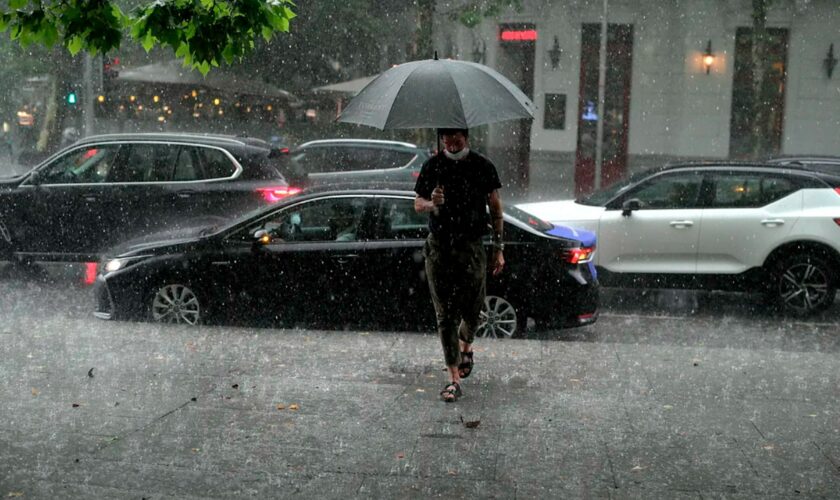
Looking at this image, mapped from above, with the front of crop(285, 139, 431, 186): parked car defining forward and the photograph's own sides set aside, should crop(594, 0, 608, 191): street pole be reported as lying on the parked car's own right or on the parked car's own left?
on the parked car's own right

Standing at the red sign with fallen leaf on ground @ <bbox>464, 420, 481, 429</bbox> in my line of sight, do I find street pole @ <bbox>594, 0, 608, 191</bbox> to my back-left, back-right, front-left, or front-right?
front-left

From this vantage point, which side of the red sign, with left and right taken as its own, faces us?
front

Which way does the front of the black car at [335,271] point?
to the viewer's left

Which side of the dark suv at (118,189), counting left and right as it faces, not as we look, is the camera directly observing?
left

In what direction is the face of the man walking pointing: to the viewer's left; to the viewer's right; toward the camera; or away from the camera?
toward the camera

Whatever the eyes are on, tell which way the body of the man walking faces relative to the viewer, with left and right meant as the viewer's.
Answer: facing the viewer

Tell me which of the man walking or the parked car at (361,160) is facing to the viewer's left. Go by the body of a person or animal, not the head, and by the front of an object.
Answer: the parked car

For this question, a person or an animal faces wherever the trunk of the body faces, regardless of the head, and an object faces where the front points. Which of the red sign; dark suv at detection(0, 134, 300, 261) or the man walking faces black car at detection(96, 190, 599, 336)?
the red sign

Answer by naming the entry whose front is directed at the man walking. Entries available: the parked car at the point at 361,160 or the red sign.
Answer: the red sign

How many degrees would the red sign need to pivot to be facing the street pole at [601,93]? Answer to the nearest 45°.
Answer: approximately 45° to its left

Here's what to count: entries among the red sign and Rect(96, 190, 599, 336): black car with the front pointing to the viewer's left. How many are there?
1

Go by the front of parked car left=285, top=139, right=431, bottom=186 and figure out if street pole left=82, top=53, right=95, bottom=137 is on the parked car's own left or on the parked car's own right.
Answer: on the parked car's own right

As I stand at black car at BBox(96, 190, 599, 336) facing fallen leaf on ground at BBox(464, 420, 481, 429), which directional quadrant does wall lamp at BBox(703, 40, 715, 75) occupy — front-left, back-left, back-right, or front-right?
back-left

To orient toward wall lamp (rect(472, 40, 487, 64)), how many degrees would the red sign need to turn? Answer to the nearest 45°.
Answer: approximately 90° to its right

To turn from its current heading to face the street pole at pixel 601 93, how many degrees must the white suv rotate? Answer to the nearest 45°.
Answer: approximately 90° to its right

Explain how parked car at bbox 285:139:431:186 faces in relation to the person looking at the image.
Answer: facing to the left of the viewer

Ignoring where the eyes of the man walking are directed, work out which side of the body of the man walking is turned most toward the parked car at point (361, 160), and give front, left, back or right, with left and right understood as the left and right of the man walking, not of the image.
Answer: back

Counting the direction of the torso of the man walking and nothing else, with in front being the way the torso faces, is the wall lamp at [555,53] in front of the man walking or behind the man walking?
behind

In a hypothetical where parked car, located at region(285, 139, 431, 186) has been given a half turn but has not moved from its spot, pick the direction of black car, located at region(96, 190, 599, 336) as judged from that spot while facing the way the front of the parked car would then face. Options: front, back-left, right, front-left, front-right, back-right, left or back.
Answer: right
